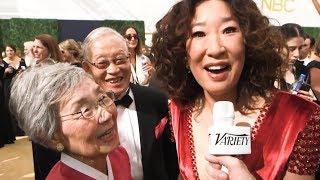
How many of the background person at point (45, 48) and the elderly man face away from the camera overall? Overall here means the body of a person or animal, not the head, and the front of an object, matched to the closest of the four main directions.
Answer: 0

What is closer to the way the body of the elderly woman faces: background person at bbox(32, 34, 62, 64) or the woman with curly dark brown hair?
the woman with curly dark brown hair

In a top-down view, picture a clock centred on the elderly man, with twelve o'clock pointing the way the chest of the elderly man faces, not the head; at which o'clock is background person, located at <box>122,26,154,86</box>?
The background person is roughly at 6 o'clock from the elderly man.

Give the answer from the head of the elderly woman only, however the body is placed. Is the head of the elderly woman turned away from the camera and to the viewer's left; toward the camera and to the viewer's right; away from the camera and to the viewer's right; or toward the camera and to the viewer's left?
toward the camera and to the viewer's right

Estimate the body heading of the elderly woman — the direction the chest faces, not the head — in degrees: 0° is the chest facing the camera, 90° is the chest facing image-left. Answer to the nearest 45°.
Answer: approximately 315°

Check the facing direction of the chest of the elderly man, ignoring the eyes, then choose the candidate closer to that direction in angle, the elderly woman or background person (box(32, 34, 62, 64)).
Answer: the elderly woman

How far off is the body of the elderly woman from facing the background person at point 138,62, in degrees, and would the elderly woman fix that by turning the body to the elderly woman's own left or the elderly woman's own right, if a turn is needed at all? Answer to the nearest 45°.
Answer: approximately 135° to the elderly woman's own left

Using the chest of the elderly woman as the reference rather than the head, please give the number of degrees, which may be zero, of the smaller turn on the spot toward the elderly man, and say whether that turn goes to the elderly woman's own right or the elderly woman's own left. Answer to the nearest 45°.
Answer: approximately 90° to the elderly woman's own left

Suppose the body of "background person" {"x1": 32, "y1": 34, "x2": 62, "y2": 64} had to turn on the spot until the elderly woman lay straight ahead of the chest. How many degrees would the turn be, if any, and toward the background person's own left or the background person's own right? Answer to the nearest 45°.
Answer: approximately 45° to the background person's own left

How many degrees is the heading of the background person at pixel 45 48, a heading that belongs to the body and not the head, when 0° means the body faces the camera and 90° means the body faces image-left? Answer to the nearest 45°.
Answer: approximately 45°

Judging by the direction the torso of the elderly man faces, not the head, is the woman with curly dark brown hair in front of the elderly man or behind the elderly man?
in front
